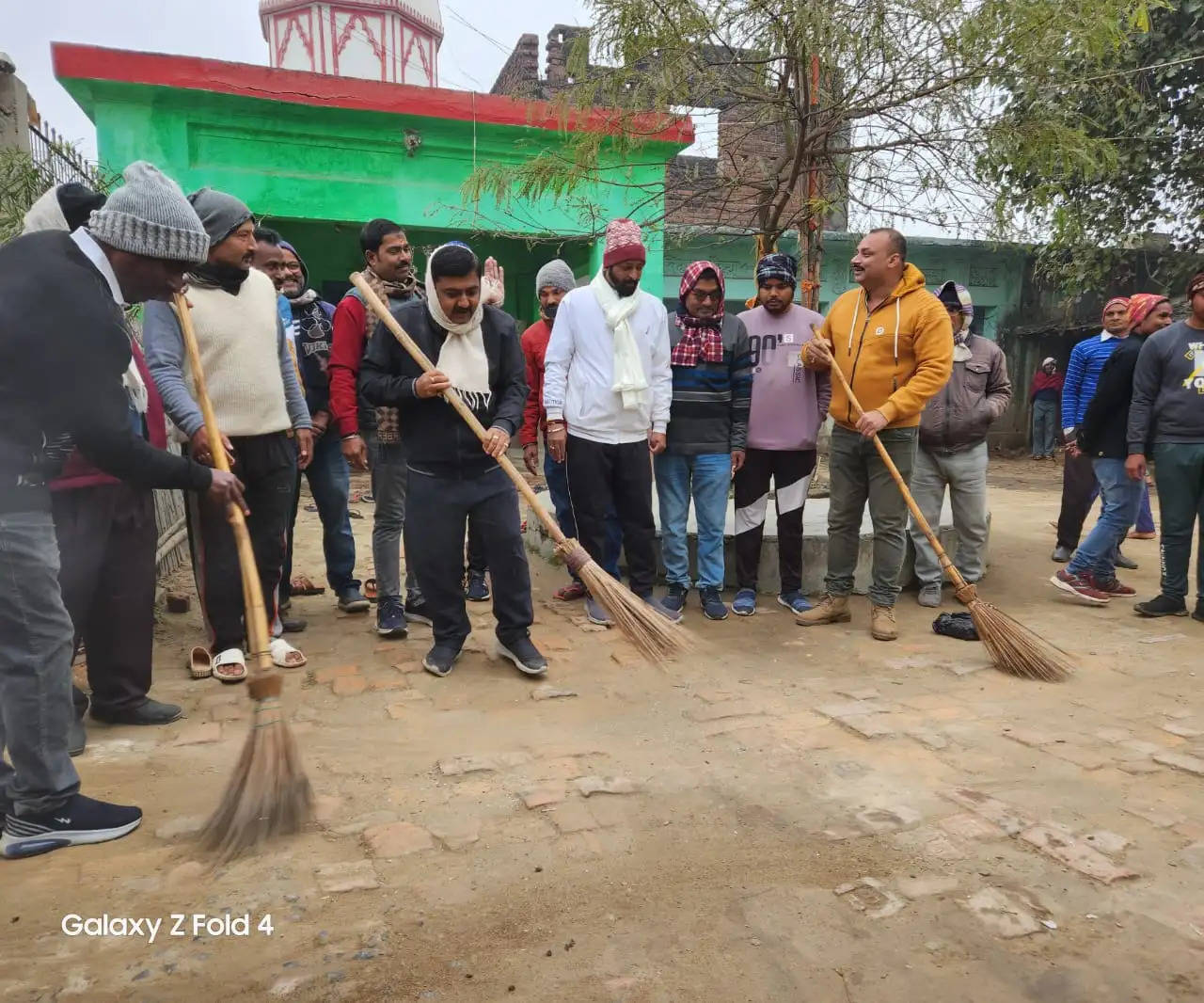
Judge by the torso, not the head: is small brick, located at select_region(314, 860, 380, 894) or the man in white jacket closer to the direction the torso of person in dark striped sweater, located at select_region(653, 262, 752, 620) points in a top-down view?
the small brick

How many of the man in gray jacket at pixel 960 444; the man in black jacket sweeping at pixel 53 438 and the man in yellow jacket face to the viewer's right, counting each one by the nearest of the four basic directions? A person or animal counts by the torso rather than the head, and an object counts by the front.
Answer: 1

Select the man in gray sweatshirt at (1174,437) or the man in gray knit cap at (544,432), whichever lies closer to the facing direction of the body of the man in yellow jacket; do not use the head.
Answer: the man in gray knit cap

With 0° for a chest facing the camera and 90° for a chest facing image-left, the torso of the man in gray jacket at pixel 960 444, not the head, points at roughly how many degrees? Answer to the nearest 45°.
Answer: approximately 45°

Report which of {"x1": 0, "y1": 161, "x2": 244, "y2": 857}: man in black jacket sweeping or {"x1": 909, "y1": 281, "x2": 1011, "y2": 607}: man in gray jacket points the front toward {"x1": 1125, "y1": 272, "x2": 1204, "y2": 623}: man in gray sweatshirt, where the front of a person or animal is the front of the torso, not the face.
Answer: the man in black jacket sweeping

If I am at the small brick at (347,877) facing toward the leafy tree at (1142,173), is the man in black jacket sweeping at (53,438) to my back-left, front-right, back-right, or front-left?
back-left

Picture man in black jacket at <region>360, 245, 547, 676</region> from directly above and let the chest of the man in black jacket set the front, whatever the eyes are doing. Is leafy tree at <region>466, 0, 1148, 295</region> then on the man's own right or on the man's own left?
on the man's own left

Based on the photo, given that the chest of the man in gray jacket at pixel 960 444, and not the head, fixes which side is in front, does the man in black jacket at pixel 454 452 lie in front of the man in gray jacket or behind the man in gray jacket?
in front

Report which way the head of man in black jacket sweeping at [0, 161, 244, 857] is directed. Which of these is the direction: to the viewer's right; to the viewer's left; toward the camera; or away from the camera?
to the viewer's right

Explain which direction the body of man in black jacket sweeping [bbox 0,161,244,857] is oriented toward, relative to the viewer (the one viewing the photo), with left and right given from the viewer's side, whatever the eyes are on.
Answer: facing to the right of the viewer

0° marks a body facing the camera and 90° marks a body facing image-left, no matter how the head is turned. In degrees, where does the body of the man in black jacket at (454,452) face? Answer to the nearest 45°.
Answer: approximately 0°
